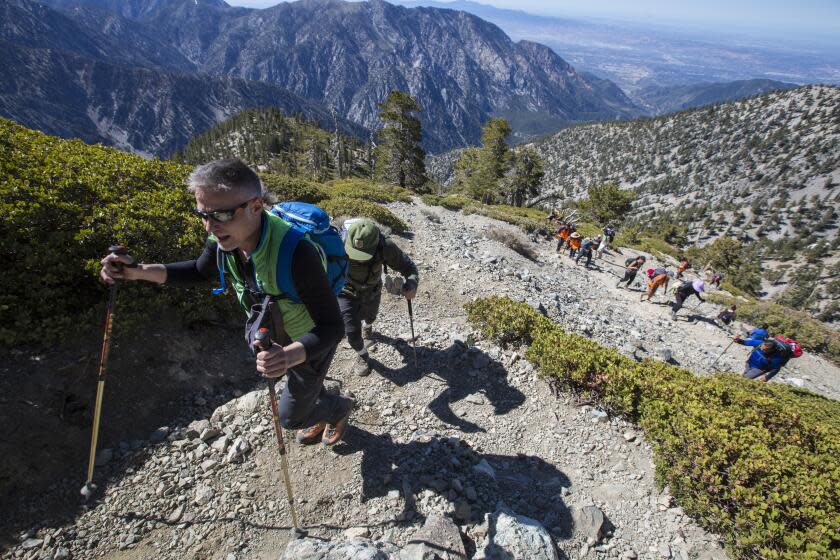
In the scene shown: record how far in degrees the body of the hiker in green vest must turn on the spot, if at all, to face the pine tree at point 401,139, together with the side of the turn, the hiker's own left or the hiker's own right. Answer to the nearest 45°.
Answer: approximately 180°

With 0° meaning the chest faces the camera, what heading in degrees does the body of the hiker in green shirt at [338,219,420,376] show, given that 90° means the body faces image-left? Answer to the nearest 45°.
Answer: approximately 0°

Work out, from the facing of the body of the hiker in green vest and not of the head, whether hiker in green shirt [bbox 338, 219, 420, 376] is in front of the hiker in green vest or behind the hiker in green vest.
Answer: behind

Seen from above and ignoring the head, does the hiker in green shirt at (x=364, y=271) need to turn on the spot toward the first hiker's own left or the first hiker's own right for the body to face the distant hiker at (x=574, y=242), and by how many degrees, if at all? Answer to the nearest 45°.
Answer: approximately 135° to the first hiker's own left

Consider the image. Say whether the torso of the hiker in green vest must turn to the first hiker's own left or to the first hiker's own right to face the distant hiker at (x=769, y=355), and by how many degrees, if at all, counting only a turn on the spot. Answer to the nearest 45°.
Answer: approximately 135° to the first hiker's own left

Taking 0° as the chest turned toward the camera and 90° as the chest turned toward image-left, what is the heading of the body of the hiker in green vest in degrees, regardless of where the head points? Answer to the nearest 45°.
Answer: approximately 45°

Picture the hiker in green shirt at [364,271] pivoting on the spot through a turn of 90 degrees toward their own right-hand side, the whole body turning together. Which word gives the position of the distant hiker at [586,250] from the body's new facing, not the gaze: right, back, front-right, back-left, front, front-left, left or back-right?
back-right
